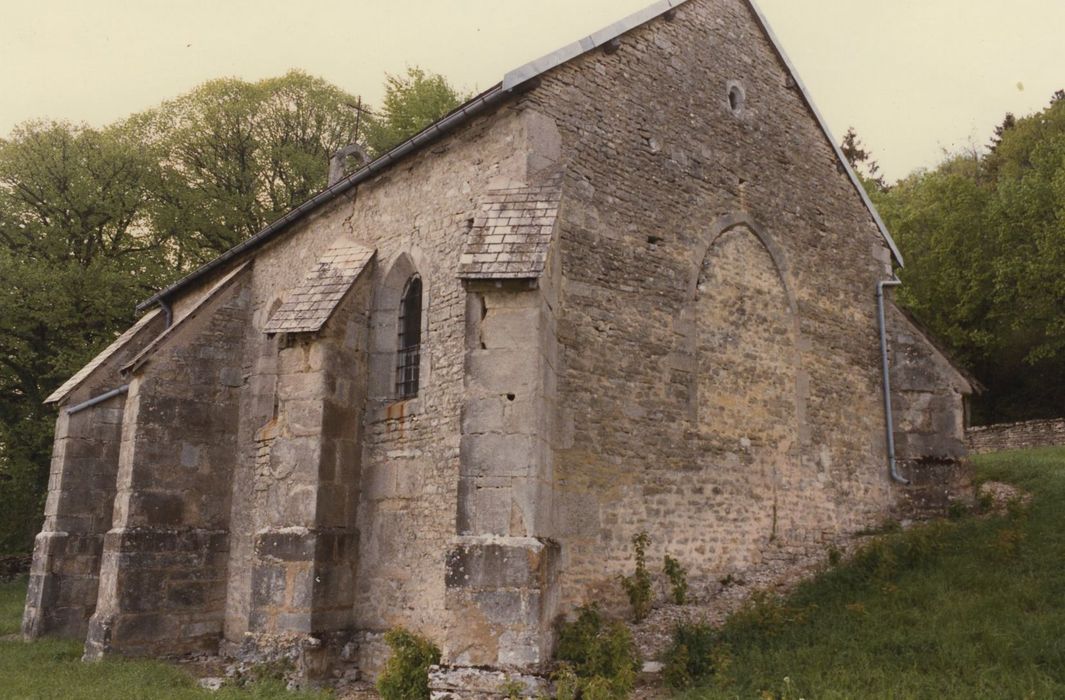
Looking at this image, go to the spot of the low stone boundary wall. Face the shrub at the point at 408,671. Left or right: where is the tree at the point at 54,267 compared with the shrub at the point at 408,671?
right

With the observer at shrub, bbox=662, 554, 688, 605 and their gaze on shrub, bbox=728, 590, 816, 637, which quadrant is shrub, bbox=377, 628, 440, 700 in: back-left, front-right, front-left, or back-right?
back-right

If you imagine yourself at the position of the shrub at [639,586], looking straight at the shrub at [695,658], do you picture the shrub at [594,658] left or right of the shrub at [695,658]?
right
